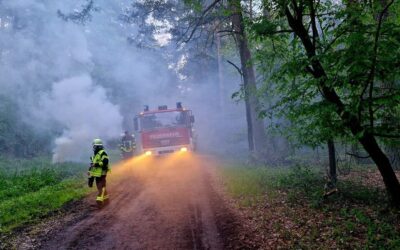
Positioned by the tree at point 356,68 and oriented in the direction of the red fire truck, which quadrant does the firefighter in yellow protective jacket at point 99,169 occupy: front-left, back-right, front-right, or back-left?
front-left

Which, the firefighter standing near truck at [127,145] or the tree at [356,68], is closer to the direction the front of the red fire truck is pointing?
the tree

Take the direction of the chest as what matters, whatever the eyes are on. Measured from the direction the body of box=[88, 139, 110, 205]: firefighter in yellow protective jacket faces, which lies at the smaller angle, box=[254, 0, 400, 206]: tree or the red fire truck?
the tree

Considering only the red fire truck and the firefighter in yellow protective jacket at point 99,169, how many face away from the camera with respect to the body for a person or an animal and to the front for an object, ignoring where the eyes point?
0

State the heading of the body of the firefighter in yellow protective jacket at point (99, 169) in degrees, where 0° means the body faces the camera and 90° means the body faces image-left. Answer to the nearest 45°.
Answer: approximately 45°

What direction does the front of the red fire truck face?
toward the camera

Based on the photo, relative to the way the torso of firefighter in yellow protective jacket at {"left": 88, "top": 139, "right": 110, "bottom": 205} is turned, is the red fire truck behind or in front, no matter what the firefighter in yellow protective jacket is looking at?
behind

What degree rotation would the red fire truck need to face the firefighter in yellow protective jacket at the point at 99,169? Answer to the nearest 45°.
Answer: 0° — it already faces them

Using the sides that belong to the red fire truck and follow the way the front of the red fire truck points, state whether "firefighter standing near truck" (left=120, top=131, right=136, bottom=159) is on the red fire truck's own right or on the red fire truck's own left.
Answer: on the red fire truck's own right

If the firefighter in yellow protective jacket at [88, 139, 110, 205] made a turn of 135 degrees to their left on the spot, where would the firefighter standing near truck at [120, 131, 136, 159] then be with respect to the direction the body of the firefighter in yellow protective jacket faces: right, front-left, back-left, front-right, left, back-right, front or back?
left

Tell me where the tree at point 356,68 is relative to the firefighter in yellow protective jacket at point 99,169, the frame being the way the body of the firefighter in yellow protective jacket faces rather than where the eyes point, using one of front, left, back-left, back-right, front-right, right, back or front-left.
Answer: left
